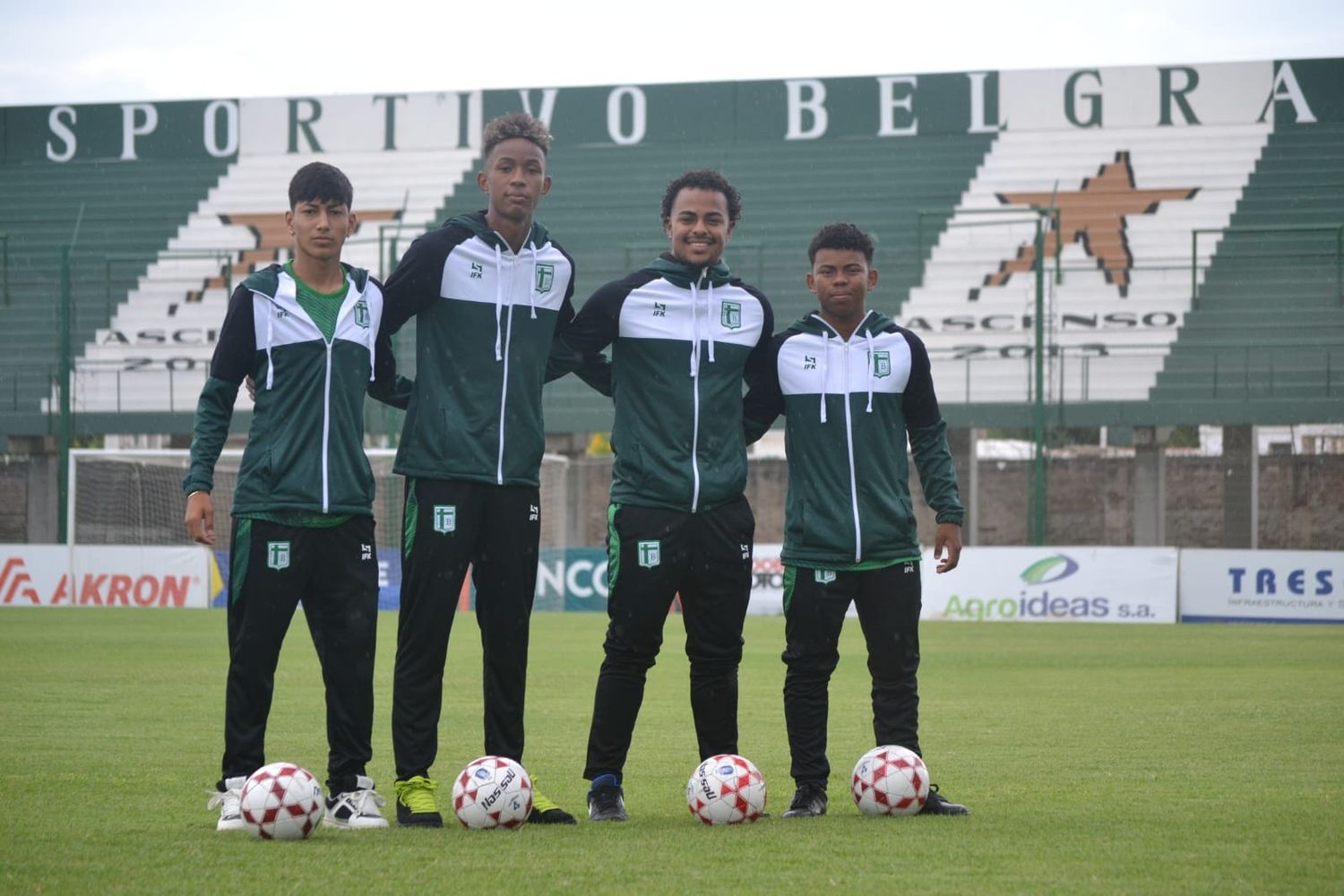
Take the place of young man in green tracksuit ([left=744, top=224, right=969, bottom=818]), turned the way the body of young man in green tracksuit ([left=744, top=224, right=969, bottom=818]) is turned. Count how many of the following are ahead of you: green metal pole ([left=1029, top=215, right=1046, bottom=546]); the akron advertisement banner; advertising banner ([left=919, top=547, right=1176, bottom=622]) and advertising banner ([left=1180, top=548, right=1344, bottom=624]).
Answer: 0

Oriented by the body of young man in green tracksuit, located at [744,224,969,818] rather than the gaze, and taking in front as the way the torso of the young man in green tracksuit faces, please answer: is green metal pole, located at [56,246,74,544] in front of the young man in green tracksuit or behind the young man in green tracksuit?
behind

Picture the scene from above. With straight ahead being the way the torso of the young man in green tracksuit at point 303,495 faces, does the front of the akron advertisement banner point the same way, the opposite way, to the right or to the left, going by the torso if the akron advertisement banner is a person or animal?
the same way

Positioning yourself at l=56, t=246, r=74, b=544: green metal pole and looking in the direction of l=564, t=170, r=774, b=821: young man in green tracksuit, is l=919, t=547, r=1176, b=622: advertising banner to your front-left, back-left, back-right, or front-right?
front-left

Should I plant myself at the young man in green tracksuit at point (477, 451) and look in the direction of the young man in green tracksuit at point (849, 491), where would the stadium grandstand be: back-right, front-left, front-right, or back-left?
front-left

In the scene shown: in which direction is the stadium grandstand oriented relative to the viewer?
toward the camera

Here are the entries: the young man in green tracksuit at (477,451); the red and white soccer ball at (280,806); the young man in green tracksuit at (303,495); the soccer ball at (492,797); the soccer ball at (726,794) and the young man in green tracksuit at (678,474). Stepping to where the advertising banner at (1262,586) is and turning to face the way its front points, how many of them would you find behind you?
0

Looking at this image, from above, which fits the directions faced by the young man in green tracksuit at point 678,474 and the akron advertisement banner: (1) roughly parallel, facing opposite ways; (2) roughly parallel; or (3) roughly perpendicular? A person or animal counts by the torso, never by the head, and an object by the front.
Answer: roughly parallel

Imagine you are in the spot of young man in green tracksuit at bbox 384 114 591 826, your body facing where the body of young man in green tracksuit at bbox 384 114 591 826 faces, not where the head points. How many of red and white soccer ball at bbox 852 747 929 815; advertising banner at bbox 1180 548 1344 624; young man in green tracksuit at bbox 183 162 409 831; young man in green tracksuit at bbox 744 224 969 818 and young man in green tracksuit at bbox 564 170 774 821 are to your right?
1

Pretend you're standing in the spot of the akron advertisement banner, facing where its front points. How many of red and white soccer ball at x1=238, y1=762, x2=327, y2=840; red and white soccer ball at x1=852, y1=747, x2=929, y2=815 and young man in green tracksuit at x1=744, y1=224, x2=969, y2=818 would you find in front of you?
3

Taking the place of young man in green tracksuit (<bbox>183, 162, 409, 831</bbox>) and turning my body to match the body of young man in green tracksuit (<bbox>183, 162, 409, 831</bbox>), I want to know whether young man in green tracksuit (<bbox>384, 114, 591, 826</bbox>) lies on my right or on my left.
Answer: on my left

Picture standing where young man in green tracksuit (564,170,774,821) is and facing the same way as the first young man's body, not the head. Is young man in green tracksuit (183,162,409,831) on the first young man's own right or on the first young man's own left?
on the first young man's own right

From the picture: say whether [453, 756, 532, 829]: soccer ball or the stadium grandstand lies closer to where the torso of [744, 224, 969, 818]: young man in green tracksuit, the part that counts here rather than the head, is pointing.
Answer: the soccer ball

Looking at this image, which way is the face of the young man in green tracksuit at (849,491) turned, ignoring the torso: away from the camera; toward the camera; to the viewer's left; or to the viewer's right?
toward the camera

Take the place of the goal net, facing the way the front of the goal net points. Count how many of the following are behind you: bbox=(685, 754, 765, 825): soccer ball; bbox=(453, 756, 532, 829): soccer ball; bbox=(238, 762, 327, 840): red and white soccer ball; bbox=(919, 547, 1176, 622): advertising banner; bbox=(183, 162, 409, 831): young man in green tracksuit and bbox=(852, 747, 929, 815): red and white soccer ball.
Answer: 0

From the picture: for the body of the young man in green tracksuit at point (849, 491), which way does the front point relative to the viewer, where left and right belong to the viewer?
facing the viewer

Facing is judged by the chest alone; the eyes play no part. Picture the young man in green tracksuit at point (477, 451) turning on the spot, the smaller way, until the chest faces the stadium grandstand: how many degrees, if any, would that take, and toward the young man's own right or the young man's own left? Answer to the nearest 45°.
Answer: approximately 180°

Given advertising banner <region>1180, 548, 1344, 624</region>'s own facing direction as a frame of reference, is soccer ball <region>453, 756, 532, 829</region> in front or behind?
in front
